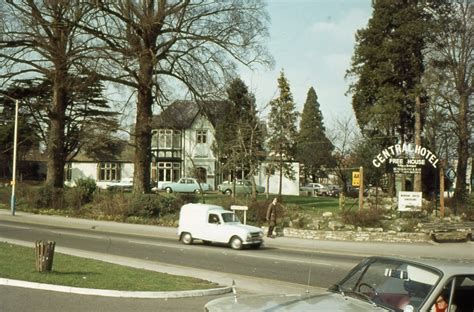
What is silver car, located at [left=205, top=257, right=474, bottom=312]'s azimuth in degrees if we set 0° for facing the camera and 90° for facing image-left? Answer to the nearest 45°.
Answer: approximately 45°

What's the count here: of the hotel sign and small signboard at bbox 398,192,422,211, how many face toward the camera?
2

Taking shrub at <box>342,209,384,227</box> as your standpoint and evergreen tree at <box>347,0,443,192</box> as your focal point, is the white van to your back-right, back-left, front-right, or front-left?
back-left

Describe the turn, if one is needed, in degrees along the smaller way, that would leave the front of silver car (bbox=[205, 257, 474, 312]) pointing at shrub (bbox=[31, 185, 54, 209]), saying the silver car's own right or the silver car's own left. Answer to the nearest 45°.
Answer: approximately 90° to the silver car's own right

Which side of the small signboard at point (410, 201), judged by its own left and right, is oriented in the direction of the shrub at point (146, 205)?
right

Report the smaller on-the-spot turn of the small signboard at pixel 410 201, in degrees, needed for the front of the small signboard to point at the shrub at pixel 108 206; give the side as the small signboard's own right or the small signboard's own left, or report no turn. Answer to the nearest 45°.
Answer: approximately 90° to the small signboard's own right

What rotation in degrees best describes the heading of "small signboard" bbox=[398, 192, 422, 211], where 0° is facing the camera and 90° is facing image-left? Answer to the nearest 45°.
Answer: approximately 0°

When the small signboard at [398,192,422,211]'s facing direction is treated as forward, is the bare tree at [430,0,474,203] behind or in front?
behind

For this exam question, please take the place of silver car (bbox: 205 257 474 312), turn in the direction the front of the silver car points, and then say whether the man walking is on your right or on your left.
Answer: on your right
